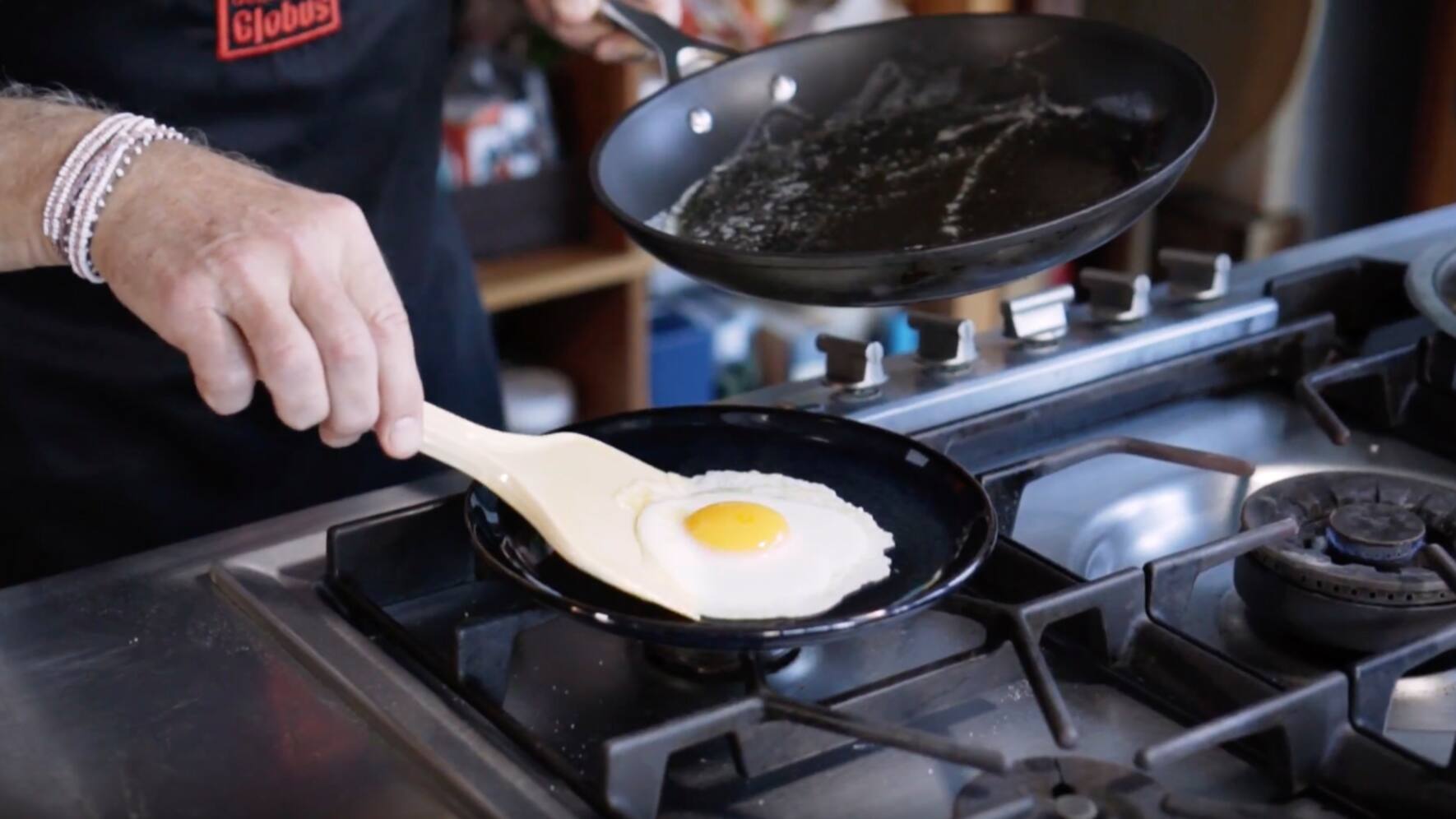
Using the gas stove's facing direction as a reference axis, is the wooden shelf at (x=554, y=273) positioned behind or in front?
in front
